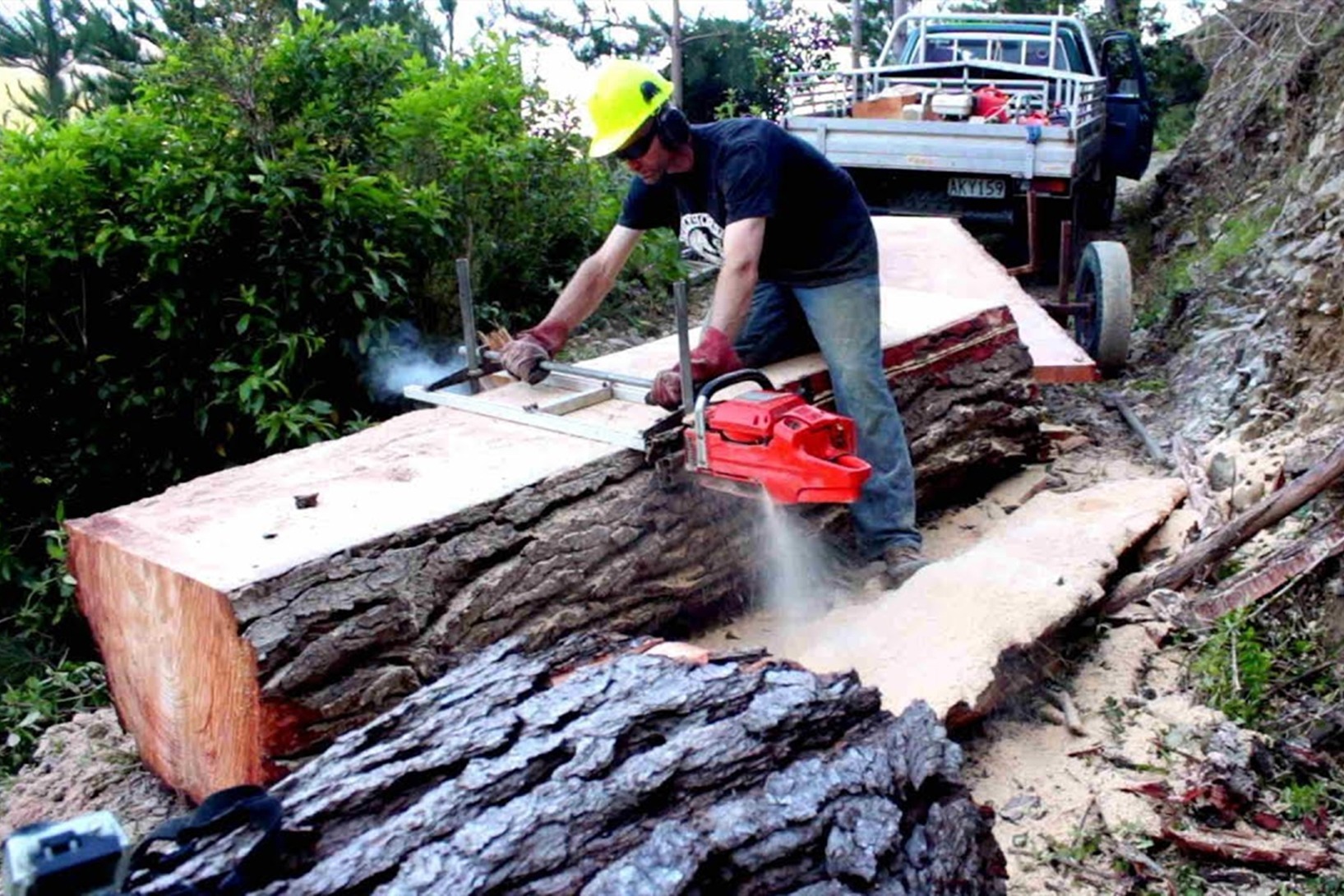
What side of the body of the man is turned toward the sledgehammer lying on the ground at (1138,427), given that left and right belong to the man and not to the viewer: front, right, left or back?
back

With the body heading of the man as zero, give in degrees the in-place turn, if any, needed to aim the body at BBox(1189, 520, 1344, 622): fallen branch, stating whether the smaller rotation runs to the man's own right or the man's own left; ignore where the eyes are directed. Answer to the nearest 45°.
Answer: approximately 90° to the man's own left

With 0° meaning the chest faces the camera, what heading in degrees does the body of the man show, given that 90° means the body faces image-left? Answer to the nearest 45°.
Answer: approximately 45°

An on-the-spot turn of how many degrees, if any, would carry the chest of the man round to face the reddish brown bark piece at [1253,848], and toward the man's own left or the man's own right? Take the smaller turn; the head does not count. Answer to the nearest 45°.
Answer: approximately 90° to the man's own left

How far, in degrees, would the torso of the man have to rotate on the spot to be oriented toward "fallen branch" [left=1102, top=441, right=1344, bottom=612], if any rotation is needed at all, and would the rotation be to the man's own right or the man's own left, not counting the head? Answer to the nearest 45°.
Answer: approximately 90° to the man's own left

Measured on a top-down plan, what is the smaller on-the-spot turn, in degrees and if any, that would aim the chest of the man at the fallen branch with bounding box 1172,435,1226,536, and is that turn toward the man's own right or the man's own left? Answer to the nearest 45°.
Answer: approximately 135° to the man's own left

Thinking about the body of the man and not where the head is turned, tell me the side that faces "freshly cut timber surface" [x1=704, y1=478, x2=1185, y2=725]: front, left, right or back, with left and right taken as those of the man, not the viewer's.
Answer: left
